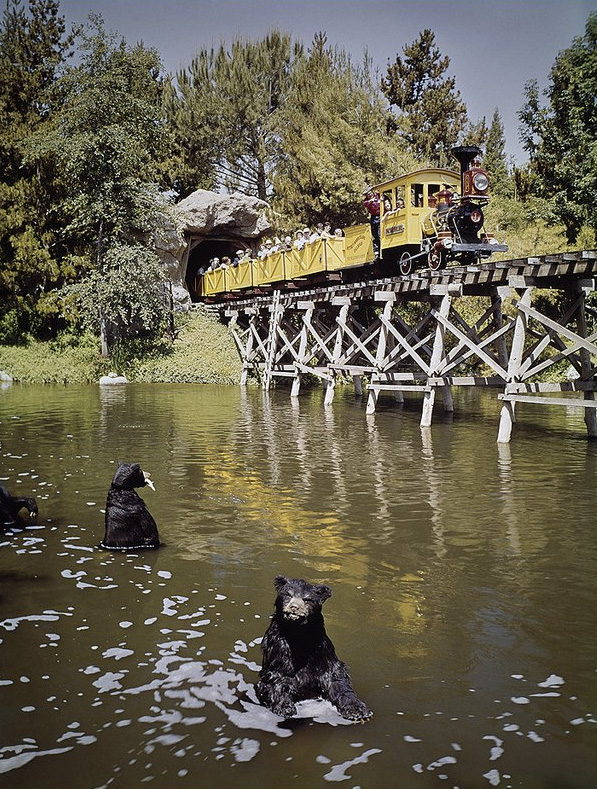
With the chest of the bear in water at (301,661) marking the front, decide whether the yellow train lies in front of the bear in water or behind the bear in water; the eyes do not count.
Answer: behind

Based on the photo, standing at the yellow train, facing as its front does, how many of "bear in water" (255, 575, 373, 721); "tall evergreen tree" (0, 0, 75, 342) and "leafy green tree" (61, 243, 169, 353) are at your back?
2

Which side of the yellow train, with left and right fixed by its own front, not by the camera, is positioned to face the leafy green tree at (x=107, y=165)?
back

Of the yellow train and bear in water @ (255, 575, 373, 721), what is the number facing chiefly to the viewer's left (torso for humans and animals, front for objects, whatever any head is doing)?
0

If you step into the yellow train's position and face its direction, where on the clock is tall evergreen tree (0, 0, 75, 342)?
The tall evergreen tree is roughly at 6 o'clock from the yellow train.

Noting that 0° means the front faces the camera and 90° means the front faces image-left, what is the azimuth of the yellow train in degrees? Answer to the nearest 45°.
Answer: approximately 315°

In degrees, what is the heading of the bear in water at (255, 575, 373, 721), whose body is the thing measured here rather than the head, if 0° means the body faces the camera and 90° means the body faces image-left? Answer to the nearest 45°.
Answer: approximately 0°

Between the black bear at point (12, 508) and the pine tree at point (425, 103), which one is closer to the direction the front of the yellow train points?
the black bear

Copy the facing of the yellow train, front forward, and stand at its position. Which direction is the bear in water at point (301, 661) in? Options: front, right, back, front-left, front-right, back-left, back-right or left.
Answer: front-right
